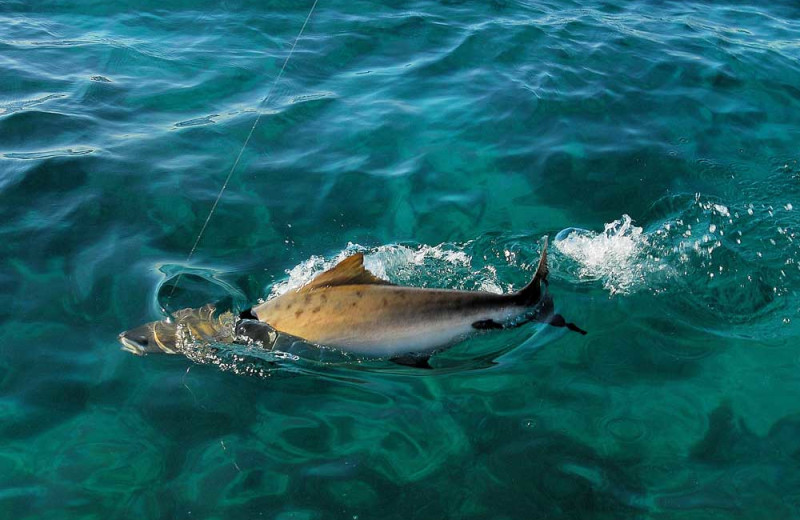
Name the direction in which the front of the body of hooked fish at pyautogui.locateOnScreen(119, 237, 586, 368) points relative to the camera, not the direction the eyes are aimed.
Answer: to the viewer's left
